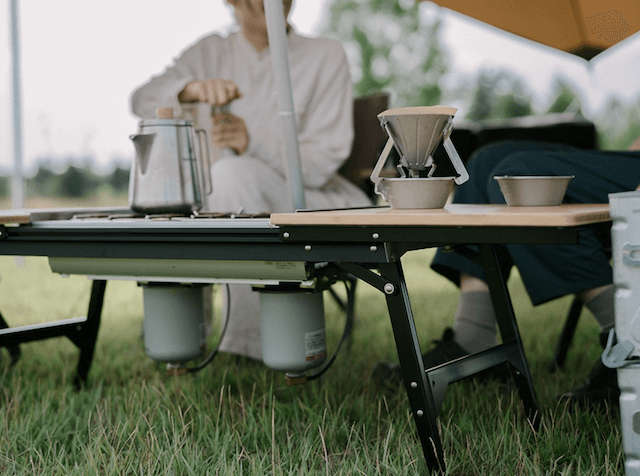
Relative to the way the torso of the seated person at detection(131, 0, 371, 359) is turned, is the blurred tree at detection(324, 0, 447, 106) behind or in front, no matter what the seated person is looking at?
behind

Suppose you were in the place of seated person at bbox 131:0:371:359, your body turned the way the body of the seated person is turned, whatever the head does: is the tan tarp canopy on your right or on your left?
on your left

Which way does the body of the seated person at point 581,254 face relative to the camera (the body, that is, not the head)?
to the viewer's left

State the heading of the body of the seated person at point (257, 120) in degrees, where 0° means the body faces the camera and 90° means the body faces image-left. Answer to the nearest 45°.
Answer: approximately 45°

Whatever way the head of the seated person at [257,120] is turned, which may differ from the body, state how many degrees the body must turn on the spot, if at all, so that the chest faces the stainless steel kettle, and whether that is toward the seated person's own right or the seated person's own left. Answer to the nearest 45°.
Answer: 0° — they already face it

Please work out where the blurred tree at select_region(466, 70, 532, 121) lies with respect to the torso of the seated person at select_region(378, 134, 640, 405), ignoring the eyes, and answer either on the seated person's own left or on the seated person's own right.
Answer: on the seated person's own right

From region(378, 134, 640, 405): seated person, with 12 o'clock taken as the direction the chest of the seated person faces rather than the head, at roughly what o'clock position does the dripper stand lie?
The dripper stand is roughly at 10 o'clock from the seated person.

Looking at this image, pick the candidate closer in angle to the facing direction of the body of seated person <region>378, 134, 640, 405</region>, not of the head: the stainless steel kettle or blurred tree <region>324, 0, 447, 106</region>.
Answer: the stainless steel kettle

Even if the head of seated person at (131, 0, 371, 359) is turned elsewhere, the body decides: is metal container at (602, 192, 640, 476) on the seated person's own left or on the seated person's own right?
on the seated person's own left

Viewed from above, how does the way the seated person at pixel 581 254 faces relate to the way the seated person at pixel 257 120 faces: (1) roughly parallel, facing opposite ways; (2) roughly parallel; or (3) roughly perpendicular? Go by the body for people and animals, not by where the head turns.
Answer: roughly perpendicular

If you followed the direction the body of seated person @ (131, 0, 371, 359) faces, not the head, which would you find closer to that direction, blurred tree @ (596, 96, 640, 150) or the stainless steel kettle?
the stainless steel kettle

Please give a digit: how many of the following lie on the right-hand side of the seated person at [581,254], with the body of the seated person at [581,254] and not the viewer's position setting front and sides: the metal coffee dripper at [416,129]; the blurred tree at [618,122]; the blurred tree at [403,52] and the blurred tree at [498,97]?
3
